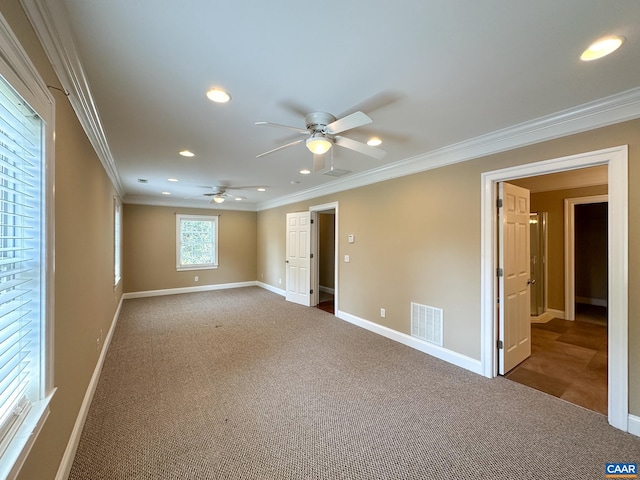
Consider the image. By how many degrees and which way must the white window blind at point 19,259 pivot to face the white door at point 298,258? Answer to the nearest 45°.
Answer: approximately 45° to its left

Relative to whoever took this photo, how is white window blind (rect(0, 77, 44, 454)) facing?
facing to the right of the viewer

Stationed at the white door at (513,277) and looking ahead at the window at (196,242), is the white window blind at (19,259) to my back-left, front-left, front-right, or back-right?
front-left

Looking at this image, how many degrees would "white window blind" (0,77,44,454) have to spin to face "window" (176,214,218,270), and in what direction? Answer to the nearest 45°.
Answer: approximately 45° to its left

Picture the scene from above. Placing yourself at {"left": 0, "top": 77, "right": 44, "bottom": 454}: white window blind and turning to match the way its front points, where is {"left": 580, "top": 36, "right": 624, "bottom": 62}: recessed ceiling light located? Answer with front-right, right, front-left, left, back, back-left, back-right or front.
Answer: front-right

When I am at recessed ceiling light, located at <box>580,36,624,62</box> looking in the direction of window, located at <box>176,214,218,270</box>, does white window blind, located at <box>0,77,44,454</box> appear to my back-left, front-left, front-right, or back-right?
front-left
